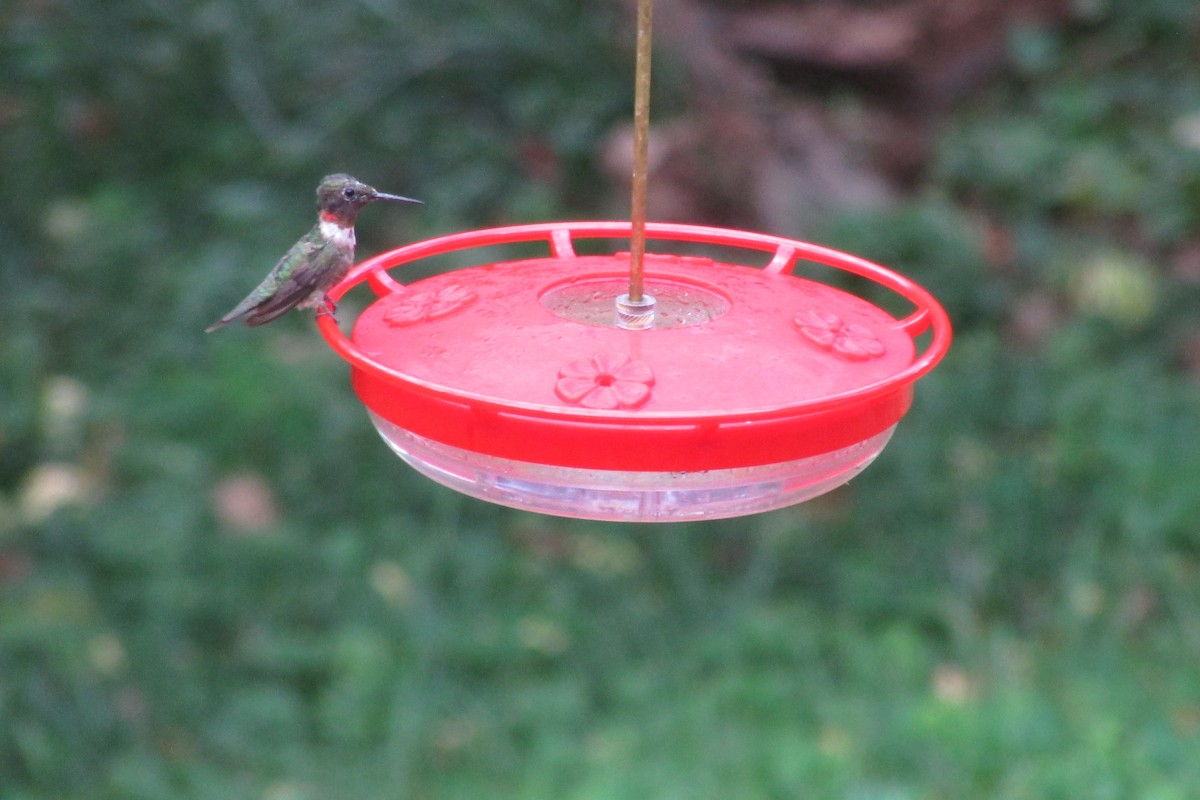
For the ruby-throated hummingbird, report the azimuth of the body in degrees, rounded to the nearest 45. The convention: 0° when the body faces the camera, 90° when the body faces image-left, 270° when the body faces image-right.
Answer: approximately 270°
